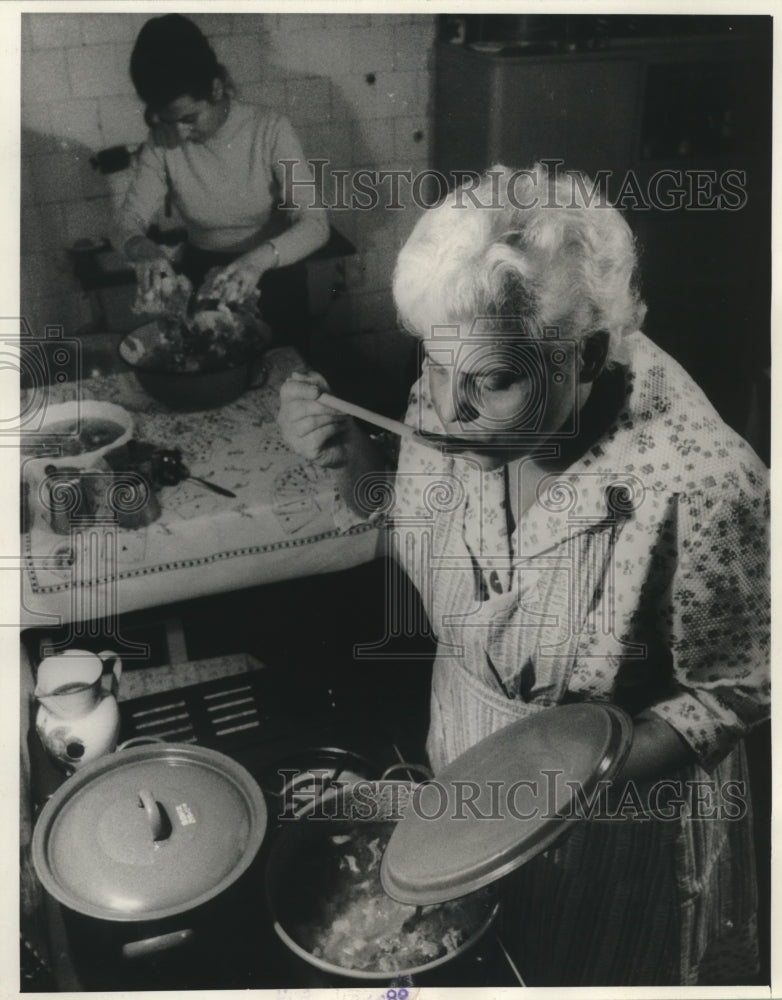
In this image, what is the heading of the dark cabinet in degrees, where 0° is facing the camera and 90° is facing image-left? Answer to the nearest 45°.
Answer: approximately 0°

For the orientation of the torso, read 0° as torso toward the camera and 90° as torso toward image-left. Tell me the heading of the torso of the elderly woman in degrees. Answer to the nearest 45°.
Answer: approximately 45°
